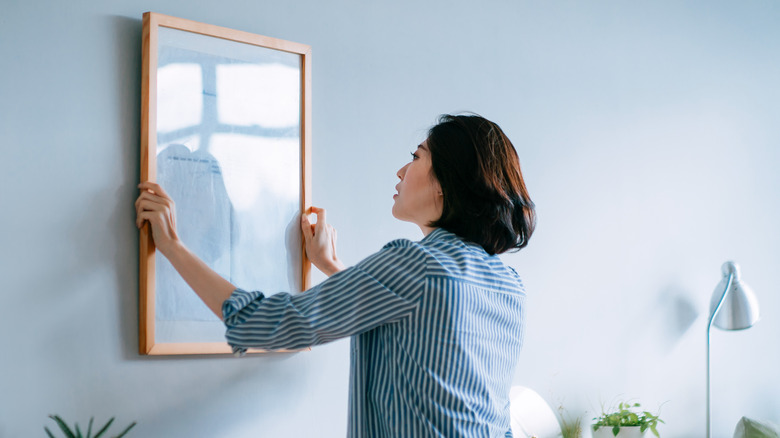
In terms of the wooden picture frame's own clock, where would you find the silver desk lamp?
The silver desk lamp is roughly at 10 o'clock from the wooden picture frame.

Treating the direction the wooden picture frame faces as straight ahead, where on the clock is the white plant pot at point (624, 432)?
The white plant pot is roughly at 10 o'clock from the wooden picture frame.

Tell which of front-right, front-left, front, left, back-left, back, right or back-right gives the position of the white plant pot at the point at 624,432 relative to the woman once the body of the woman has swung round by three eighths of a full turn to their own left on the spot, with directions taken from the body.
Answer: back-left

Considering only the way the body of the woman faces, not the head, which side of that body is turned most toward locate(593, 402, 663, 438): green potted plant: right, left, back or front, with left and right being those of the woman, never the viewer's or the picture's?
right

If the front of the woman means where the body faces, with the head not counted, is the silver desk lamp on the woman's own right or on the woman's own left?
on the woman's own right

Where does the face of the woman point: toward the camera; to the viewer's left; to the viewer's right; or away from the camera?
to the viewer's left

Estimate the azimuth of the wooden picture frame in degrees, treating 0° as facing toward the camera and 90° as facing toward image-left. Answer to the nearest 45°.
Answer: approximately 315°

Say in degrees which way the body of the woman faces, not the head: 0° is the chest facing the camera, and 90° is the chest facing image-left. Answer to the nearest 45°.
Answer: approximately 135°

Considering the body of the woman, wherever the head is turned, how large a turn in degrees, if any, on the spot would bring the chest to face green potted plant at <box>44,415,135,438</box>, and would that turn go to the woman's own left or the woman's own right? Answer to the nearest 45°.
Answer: approximately 45° to the woman's own left
